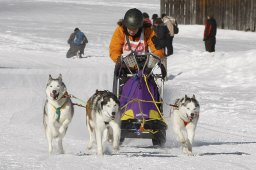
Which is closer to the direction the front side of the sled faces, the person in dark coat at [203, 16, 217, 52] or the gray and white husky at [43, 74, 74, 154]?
the gray and white husky

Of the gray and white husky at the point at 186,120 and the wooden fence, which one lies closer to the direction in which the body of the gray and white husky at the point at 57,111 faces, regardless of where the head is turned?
the gray and white husky

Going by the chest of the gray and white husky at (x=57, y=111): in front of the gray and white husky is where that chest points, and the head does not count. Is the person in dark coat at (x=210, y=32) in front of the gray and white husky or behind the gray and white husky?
behind

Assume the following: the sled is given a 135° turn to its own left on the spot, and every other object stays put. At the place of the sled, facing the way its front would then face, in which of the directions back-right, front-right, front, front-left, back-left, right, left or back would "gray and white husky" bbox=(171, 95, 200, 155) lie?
right

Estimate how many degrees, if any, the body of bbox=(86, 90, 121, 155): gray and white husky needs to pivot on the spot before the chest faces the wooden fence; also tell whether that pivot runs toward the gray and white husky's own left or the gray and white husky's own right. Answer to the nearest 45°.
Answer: approximately 135° to the gray and white husky's own left

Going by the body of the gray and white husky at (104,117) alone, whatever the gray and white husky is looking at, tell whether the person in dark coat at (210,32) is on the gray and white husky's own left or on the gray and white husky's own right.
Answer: on the gray and white husky's own left

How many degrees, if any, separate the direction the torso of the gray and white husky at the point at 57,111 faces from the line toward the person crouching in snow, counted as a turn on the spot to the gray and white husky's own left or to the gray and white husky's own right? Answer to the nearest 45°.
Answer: approximately 180°

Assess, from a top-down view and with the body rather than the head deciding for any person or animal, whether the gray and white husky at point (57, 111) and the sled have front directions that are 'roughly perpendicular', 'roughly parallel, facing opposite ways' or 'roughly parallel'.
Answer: roughly parallel

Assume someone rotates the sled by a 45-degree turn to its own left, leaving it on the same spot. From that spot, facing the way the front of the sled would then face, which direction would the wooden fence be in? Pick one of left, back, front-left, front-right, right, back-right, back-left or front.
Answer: back-left

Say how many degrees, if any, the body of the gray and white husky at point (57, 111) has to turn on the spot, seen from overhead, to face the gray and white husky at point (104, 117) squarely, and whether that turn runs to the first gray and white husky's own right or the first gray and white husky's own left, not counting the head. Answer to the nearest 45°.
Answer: approximately 45° to the first gray and white husky's own left

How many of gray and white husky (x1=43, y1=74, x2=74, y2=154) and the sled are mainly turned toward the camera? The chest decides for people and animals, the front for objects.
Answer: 2

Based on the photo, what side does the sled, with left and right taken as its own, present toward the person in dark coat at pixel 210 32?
back

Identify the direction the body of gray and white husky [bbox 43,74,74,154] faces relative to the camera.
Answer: toward the camera

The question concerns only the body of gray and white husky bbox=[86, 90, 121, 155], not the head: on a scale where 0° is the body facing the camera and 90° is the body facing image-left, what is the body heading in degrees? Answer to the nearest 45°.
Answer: approximately 315°
